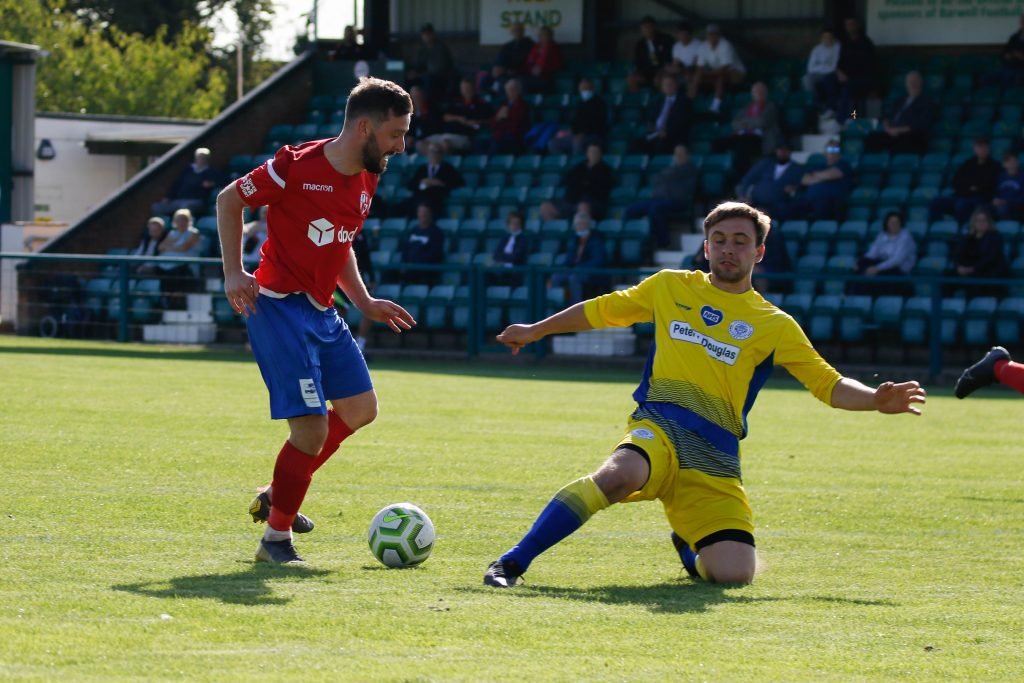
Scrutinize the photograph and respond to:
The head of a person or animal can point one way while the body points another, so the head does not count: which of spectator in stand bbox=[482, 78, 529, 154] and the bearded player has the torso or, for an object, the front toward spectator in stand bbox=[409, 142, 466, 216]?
spectator in stand bbox=[482, 78, 529, 154]

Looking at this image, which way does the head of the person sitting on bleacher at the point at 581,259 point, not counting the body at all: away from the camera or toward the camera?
toward the camera

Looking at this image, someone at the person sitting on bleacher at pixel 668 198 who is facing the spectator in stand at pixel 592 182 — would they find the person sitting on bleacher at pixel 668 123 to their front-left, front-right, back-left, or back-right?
front-right

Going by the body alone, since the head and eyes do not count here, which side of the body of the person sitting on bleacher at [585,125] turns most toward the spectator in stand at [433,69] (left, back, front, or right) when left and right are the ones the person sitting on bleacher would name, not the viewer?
right

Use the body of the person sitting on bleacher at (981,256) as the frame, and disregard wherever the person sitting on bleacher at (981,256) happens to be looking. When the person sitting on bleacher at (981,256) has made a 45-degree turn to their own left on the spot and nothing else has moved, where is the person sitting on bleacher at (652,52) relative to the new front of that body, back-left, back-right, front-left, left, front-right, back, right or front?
back-right

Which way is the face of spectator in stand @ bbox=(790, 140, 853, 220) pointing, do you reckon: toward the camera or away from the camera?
toward the camera

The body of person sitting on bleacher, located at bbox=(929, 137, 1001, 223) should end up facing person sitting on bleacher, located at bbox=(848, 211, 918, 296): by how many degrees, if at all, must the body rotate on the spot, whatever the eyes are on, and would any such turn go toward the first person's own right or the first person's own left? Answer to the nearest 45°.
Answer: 0° — they already face them

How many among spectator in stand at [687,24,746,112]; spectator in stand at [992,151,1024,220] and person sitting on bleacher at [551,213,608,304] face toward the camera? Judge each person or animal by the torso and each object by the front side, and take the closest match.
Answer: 3

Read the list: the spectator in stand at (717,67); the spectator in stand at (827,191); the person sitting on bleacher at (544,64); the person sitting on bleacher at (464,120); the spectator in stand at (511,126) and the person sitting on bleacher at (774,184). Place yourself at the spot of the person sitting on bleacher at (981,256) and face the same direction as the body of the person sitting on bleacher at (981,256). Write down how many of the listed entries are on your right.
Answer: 6

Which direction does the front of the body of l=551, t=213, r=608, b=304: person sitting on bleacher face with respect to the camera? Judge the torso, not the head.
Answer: toward the camera

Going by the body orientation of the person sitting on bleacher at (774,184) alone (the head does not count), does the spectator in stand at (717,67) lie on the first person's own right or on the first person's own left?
on the first person's own right

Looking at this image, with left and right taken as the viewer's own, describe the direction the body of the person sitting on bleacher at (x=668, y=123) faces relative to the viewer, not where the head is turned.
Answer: facing the viewer and to the left of the viewer

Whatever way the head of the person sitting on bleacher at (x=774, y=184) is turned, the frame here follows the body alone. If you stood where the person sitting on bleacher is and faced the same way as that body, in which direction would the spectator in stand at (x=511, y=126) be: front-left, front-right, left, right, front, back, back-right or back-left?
right

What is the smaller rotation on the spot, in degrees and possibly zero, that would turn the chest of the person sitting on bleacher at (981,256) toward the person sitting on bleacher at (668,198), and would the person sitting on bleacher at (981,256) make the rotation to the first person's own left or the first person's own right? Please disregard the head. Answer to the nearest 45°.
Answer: approximately 90° to the first person's own right

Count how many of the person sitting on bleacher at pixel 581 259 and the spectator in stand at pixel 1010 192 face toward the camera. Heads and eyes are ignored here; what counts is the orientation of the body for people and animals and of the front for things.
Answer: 2

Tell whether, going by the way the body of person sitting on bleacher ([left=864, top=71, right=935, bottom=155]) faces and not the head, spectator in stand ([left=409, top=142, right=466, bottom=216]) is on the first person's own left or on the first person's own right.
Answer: on the first person's own right

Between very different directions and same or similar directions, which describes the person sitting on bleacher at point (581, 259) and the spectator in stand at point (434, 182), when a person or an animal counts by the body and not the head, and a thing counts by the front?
same or similar directions

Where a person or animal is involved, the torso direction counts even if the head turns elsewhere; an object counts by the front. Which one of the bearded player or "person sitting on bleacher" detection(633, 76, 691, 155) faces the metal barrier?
the person sitting on bleacher

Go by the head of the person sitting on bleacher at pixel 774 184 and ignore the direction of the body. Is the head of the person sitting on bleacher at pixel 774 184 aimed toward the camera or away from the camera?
toward the camera

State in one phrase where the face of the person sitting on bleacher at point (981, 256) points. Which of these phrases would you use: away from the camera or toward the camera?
toward the camera

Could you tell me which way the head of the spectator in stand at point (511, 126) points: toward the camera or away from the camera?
toward the camera
